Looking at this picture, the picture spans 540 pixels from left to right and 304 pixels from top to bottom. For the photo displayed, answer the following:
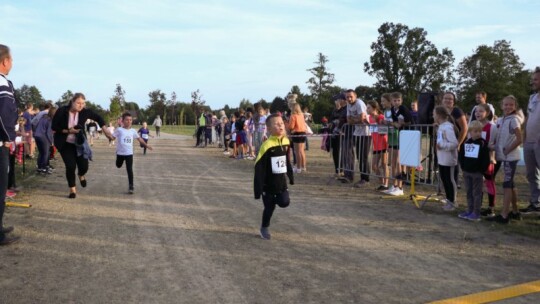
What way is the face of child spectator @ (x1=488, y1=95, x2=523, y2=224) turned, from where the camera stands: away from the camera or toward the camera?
toward the camera

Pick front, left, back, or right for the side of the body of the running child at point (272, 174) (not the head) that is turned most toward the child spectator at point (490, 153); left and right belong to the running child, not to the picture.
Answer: left

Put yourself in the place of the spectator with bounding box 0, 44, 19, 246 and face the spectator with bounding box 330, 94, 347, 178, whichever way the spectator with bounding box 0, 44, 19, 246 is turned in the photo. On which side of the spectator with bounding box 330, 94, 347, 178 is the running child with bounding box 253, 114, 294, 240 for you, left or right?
right

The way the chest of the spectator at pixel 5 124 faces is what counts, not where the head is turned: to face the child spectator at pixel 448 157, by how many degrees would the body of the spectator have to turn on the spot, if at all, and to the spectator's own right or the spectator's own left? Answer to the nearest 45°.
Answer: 0° — they already face them

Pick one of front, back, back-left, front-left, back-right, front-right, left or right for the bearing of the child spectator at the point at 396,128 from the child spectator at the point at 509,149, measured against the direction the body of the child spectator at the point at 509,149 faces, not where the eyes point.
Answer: right

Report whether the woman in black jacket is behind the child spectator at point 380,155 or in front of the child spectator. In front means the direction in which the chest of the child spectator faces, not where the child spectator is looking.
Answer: in front

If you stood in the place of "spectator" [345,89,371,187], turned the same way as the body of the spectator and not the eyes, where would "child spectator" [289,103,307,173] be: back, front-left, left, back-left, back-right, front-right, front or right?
right

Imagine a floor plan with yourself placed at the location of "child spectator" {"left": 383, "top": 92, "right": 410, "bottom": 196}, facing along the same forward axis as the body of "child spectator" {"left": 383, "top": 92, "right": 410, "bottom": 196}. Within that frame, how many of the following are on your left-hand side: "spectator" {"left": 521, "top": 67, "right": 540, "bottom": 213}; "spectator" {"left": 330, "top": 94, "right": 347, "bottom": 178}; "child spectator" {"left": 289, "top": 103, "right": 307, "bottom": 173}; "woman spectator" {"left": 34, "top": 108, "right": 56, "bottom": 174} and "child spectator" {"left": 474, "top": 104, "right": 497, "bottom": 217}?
2

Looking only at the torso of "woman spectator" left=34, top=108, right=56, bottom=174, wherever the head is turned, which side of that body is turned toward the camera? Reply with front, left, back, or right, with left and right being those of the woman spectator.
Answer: right

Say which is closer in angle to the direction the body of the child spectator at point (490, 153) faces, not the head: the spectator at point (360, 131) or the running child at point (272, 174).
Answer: the running child

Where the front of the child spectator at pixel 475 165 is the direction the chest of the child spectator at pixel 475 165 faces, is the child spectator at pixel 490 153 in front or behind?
behind

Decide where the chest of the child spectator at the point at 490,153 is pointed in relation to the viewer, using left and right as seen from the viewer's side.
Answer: facing the viewer and to the left of the viewer

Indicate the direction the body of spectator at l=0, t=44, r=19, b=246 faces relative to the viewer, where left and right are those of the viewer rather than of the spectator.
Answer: facing to the right of the viewer

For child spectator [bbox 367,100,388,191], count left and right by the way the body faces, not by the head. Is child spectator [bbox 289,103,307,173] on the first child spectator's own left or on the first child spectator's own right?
on the first child spectator's own right

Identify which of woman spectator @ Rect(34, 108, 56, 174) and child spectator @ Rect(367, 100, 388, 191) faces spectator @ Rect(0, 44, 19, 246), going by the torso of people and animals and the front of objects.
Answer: child spectator @ Rect(367, 100, 388, 191)

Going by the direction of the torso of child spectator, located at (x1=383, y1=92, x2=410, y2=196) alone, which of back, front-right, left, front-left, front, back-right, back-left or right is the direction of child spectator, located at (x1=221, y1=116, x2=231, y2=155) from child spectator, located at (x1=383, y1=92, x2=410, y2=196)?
right
